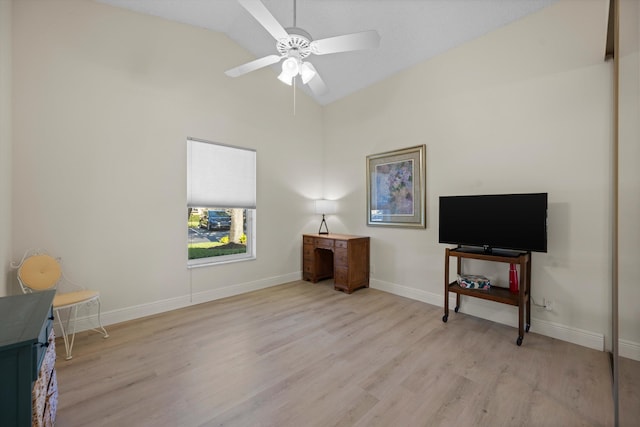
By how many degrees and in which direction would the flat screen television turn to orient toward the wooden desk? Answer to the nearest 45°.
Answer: approximately 45° to its right

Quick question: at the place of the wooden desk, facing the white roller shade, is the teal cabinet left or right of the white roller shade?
left

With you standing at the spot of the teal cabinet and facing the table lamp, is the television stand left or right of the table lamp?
right

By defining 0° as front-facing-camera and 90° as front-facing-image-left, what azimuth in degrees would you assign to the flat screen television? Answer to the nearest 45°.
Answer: approximately 45°

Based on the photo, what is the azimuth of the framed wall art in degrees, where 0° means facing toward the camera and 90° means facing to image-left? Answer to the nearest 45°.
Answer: approximately 45°

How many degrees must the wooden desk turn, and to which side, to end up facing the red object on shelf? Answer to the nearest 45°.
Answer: approximately 90° to its left

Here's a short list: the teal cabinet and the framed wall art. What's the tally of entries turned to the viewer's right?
1

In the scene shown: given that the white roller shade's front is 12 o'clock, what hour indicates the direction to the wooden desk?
The wooden desk is roughly at 11 o'clock from the white roller shade.

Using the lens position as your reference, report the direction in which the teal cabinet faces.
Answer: facing to the right of the viewer
